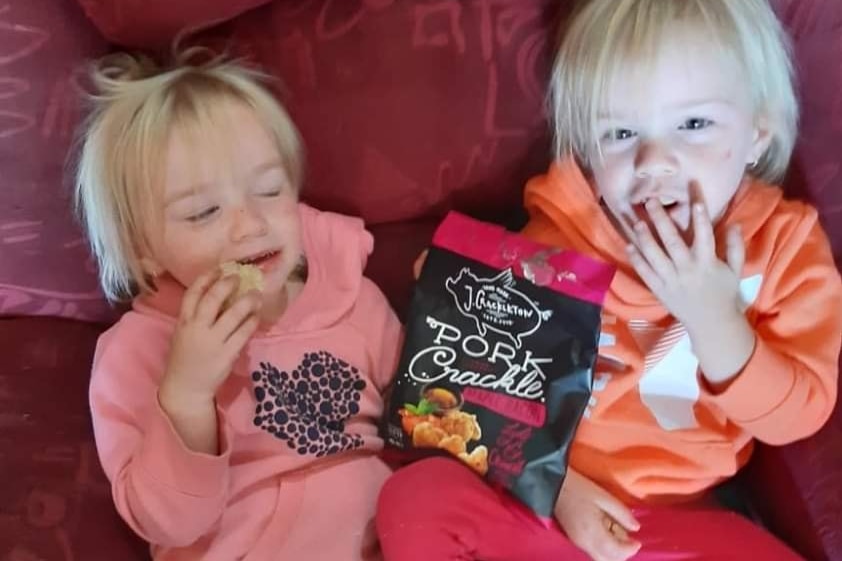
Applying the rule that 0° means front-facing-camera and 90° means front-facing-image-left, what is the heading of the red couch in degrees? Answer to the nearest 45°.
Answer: approximately 0°

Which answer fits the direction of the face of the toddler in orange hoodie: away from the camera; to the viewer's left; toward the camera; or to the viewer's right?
toward the camera
